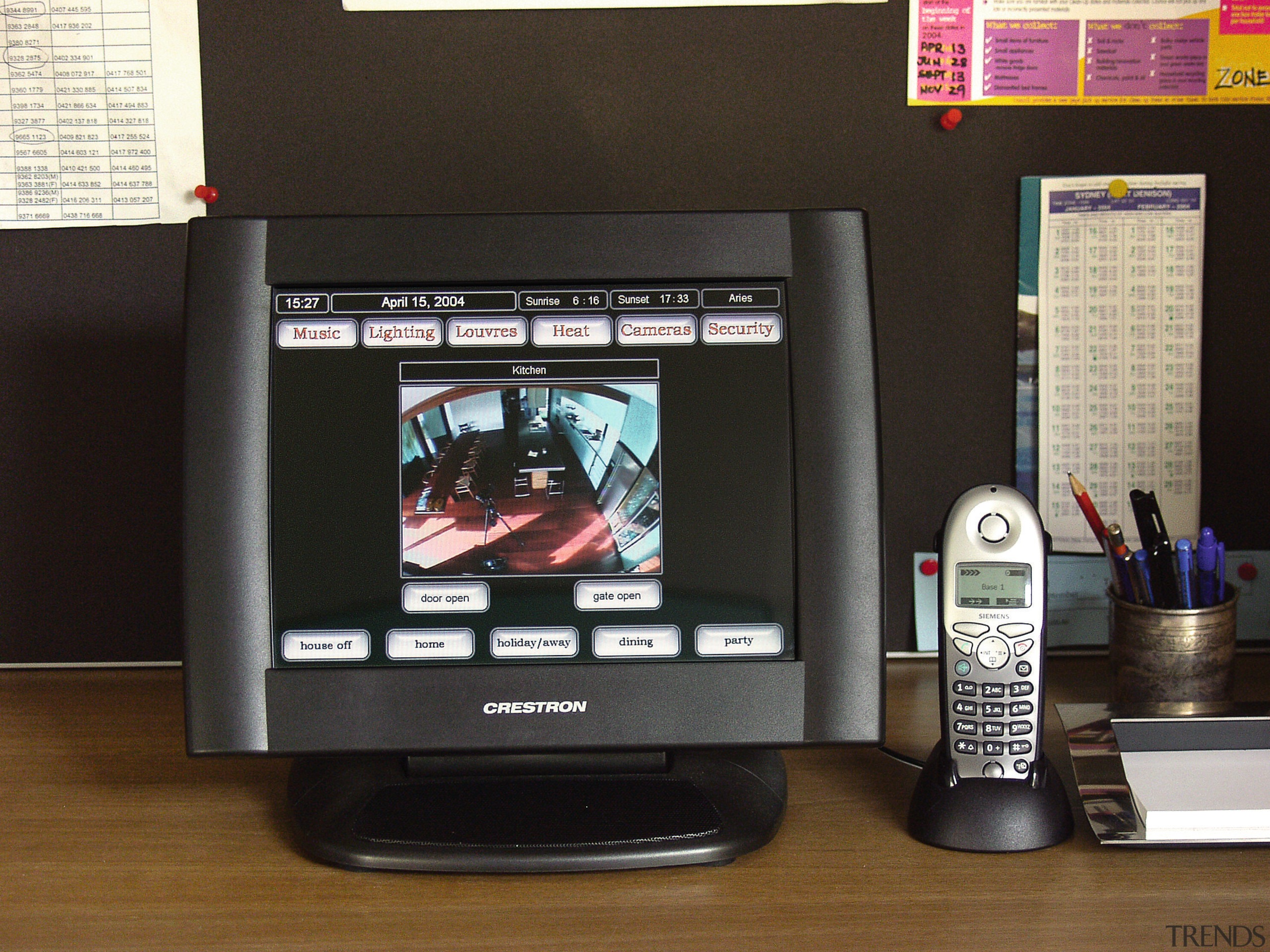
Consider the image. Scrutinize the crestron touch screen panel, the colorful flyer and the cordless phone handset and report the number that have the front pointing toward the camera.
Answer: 3

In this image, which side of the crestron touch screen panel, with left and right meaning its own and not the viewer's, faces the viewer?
front

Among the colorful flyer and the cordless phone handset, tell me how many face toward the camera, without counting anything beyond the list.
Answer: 2
